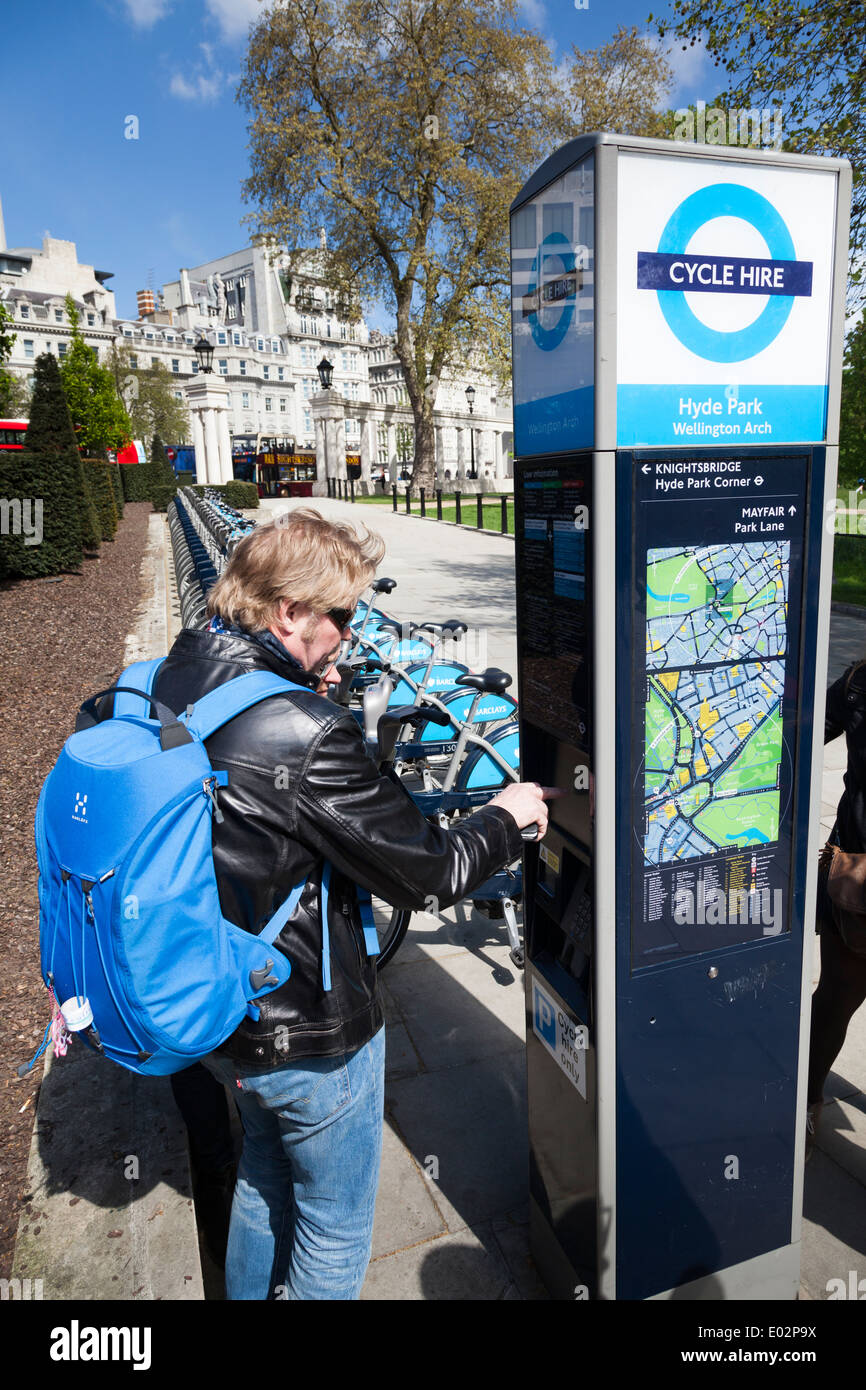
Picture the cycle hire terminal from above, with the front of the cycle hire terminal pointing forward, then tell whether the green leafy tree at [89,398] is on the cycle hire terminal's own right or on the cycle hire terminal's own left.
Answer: on the cycle hire terminal's own right

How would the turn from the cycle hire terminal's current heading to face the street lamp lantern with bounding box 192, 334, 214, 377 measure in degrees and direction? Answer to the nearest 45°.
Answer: approximately 45° to its right

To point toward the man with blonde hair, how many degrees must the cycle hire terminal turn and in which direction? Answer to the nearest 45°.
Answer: approximately 45° to its left

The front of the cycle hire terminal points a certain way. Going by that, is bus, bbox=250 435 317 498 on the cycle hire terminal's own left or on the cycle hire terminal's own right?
on the cycle hire terminal's own right

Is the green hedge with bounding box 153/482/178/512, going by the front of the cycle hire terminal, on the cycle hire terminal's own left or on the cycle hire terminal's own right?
on the cycle hire terminal's own right

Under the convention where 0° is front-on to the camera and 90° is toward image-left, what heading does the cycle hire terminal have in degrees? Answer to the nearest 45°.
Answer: approximately 90°
